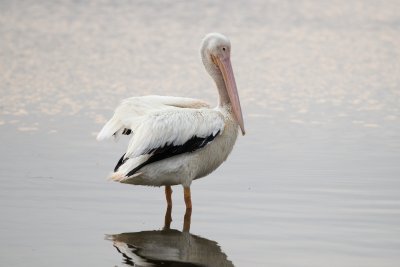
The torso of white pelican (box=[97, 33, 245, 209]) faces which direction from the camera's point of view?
to the viewer's right
